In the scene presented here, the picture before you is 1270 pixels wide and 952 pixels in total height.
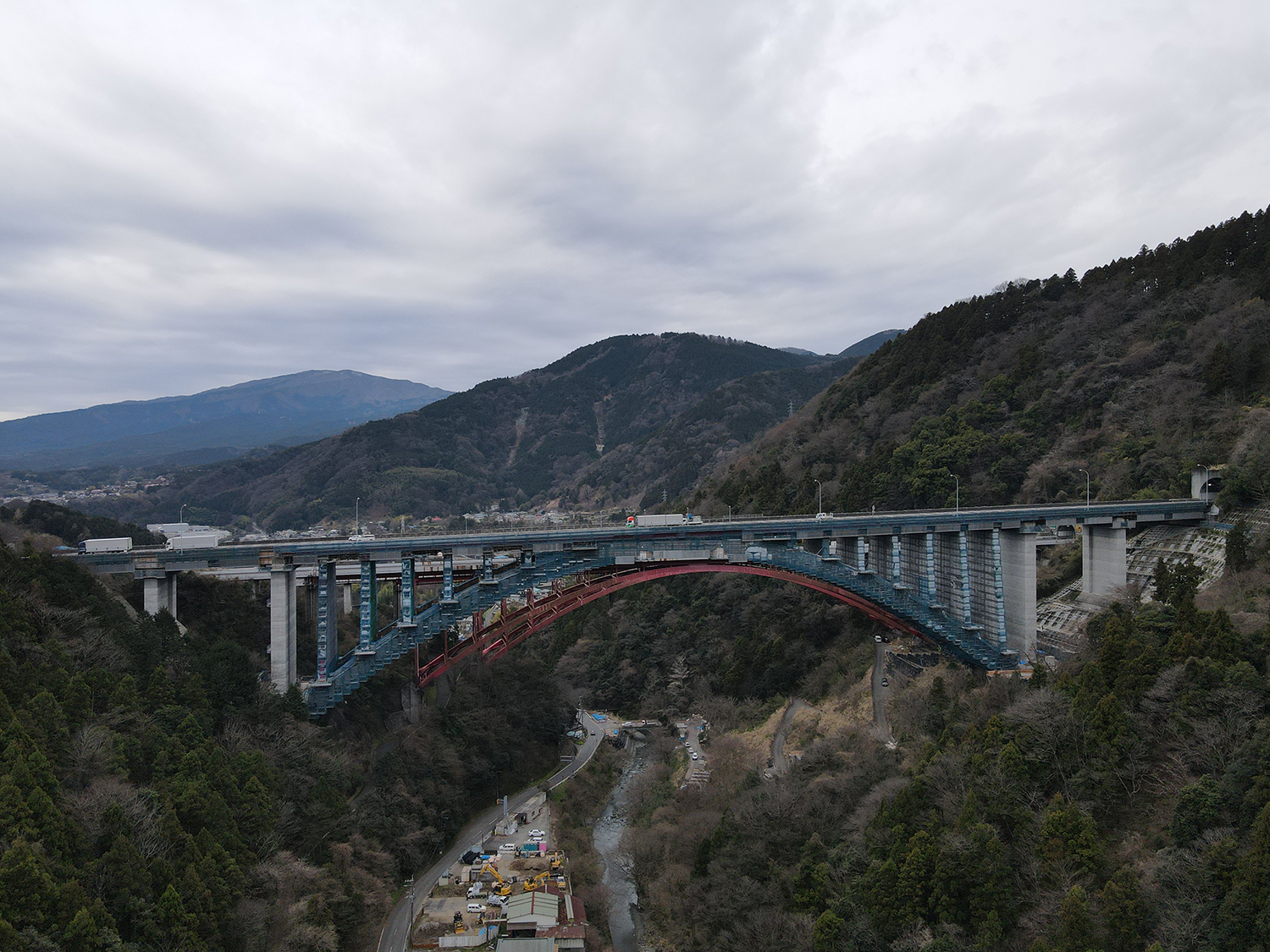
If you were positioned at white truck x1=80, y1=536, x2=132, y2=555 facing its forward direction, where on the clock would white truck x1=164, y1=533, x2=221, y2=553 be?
white truck x1=164, y1=533, x2=221, y2=553 is roughly at 7 o'clock from white truck x1=80, y1=536, x2=132, y2=555.

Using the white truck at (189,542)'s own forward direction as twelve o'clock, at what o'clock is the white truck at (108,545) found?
the white truck at (108,545) is roughly at 1 o'clock from the white truck at (189,542).

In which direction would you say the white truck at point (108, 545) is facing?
to the viewer's left

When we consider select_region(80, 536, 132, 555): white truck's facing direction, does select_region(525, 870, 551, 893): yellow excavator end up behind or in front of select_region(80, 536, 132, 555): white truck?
behind

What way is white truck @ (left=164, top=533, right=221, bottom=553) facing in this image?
to the viewer's left

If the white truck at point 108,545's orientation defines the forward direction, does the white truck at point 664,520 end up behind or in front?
behind

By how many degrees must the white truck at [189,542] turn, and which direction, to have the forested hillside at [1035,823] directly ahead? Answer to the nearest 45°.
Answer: approximately 135° to its left
